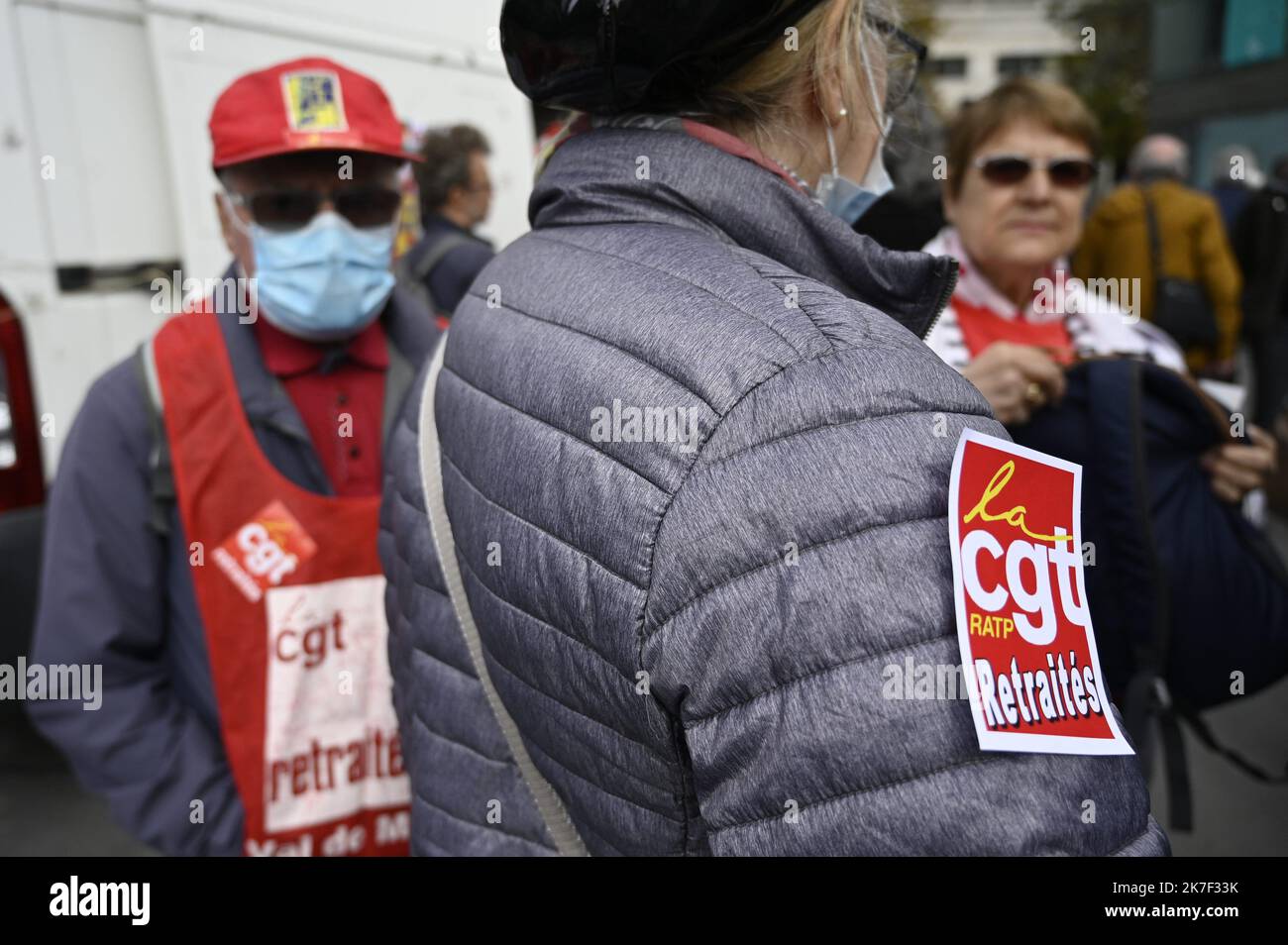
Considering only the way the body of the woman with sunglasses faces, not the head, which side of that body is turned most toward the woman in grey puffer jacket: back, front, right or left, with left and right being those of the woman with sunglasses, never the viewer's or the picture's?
front

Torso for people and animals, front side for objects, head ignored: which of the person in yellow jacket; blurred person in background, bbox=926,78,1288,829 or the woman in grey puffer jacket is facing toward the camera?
the blurred person in background

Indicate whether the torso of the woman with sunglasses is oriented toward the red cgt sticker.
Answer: yes

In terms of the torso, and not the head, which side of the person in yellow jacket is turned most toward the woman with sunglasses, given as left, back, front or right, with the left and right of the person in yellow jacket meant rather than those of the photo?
back

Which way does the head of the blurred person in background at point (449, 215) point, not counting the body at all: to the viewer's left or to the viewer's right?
to the viewer's right

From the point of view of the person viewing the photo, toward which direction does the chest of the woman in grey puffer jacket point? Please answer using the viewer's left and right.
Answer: facing away from the viewer and to the right of the viewer

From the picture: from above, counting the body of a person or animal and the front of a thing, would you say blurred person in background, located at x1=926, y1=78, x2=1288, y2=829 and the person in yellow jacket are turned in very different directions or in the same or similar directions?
very different directions

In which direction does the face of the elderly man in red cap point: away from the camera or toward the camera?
toward the camera

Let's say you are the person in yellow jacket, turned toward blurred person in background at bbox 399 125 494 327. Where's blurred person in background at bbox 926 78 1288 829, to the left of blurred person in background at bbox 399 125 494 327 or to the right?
left

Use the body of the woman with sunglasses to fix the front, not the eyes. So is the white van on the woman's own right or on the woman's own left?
on the woman's own right

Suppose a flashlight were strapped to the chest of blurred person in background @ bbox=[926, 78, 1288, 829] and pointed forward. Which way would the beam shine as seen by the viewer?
toward the camera

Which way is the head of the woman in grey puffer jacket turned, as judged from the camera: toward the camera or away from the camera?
away from the camera

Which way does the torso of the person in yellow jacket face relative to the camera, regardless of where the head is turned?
away from the camera

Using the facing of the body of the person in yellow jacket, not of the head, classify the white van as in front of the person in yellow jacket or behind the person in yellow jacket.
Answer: behind

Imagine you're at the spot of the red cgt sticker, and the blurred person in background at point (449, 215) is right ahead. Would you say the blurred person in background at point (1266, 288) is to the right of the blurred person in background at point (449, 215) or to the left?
right
